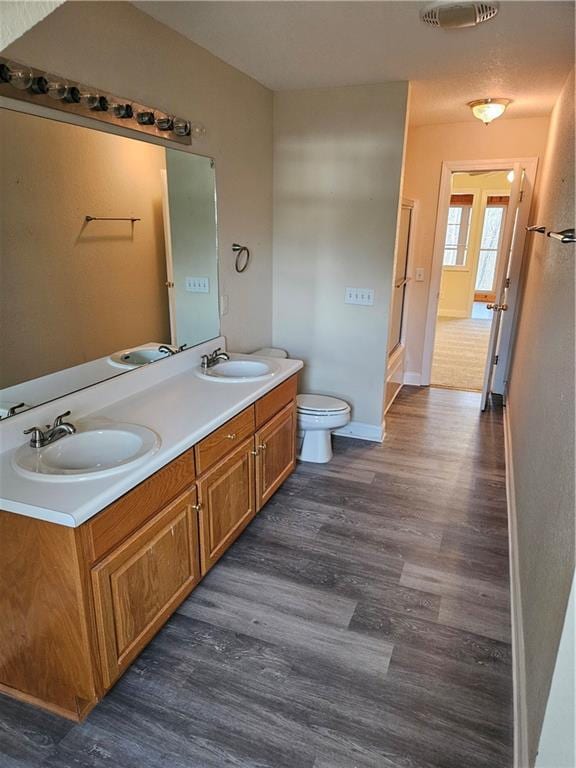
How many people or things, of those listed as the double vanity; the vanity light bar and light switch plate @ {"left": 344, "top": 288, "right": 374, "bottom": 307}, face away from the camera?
0

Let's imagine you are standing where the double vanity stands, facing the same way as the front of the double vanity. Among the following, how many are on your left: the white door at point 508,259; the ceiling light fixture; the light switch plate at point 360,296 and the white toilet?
4

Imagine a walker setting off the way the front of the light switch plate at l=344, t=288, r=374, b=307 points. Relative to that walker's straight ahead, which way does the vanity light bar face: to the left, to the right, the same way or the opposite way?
to the left

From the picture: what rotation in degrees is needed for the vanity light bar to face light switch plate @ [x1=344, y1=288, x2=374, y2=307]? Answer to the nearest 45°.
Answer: approximately 90° to its left

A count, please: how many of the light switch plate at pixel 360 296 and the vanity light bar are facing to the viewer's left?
0

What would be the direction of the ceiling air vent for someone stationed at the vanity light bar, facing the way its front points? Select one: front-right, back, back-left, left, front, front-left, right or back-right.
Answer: front-left

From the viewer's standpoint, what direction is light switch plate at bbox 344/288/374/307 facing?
toward the camera

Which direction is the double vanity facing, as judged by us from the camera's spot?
facing the viewer and to the right of the viewer

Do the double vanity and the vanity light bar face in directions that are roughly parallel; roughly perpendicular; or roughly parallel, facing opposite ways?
roughly parallel

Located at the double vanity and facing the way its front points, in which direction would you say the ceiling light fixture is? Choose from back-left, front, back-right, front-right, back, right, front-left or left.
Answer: left

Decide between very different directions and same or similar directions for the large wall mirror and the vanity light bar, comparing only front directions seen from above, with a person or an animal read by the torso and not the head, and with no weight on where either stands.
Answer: same or similar directions

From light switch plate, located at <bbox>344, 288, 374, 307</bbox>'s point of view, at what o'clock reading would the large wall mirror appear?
The large wall mirror is roughly at 1 o'clock from the light switch plate.
